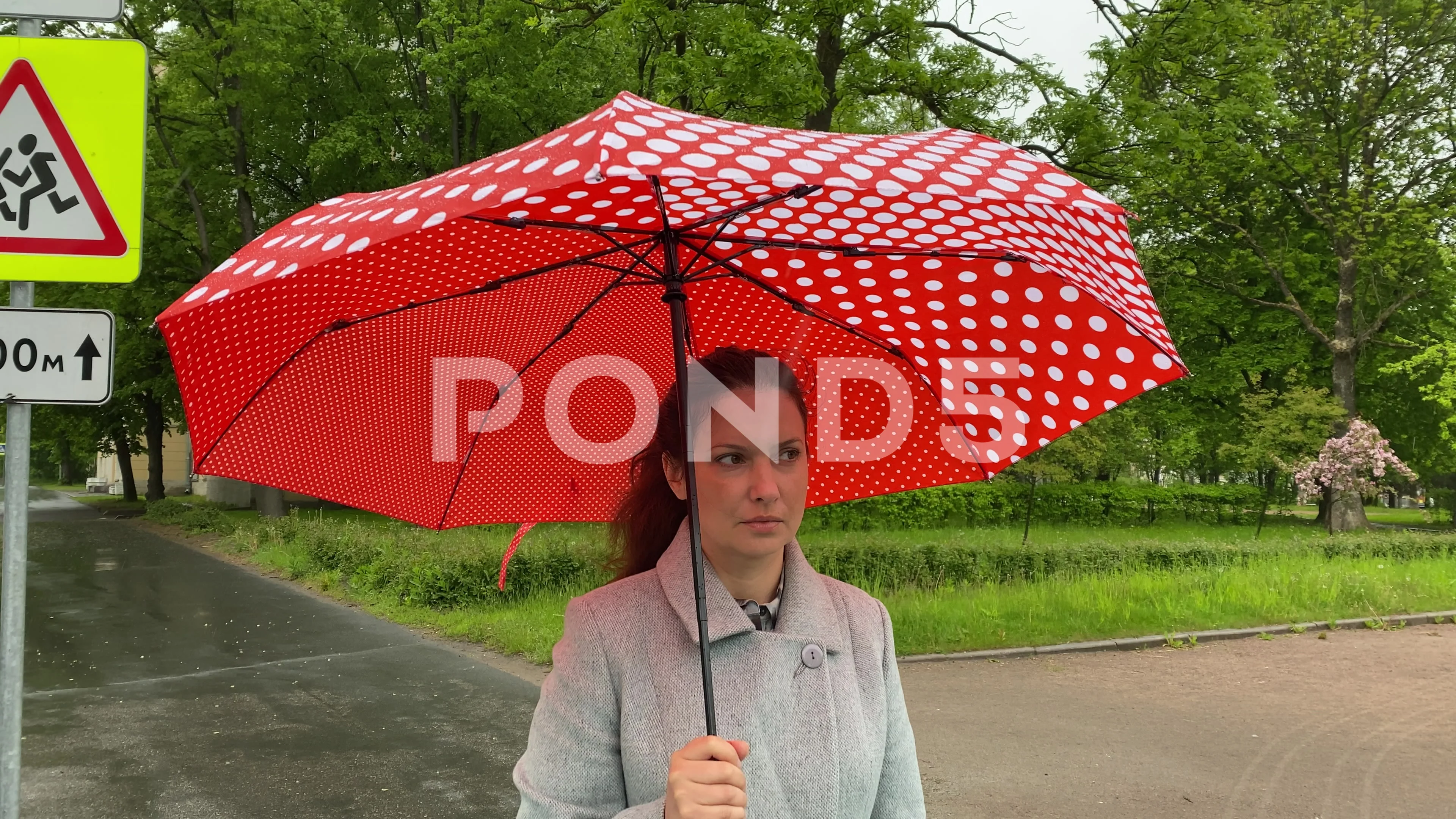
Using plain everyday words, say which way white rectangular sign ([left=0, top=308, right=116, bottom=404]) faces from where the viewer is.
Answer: facing the viewer

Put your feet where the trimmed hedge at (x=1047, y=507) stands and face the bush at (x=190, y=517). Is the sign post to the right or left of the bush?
left

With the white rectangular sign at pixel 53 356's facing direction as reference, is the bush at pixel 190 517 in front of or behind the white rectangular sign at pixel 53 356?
behind

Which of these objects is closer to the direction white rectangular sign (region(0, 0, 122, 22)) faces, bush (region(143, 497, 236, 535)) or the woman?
the woman

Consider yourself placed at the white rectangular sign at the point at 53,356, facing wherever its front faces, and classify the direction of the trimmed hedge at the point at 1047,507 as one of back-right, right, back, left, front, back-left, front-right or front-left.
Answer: back-left

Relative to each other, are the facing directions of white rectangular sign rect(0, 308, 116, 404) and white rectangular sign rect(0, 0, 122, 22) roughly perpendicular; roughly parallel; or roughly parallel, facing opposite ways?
roughly parallel

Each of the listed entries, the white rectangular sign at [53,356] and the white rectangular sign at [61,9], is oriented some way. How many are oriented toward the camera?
2

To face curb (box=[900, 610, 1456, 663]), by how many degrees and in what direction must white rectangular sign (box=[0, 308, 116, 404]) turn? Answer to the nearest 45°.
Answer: approximately 90° to its left

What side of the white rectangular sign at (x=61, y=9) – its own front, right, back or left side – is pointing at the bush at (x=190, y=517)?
back

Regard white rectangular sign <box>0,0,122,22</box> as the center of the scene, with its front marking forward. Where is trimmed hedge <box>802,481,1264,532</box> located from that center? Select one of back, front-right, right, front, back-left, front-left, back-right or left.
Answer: back-left

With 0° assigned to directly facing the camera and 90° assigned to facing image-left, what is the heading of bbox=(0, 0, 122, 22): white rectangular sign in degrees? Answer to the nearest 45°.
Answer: approximately 0°
